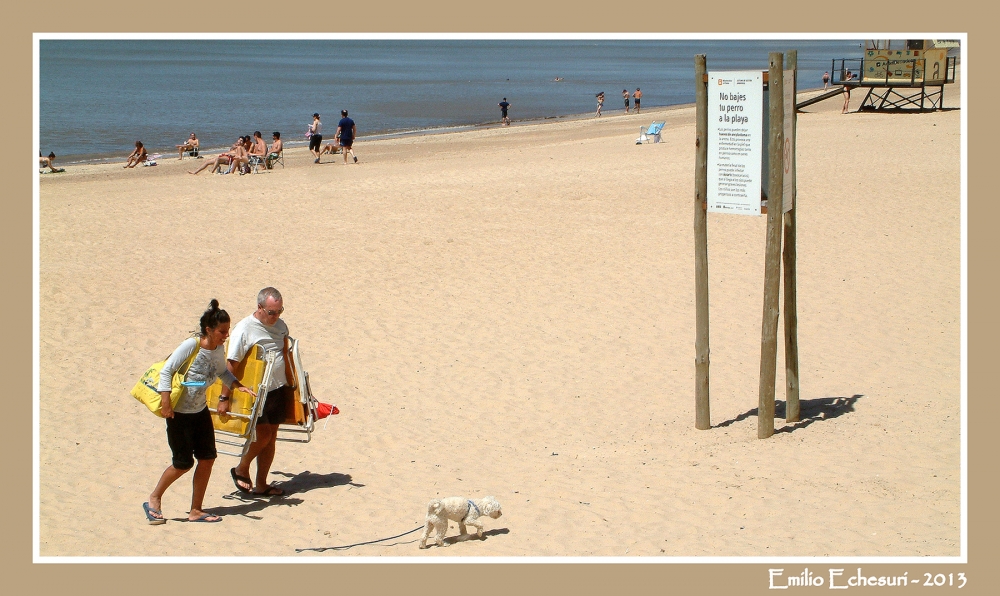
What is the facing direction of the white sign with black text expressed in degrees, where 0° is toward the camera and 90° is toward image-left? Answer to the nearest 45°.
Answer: approximately 0°

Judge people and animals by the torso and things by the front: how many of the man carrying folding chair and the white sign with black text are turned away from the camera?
0

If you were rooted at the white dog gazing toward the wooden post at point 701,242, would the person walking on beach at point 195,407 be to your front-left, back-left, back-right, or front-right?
back-left

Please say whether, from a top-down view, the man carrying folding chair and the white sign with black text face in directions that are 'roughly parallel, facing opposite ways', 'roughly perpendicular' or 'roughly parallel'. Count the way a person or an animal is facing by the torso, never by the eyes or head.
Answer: roughly perpendicular

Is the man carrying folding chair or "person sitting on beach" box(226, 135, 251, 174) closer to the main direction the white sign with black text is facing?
the man carrying folding chair

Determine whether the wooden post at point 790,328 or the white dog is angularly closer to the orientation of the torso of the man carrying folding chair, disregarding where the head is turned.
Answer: the white dog
